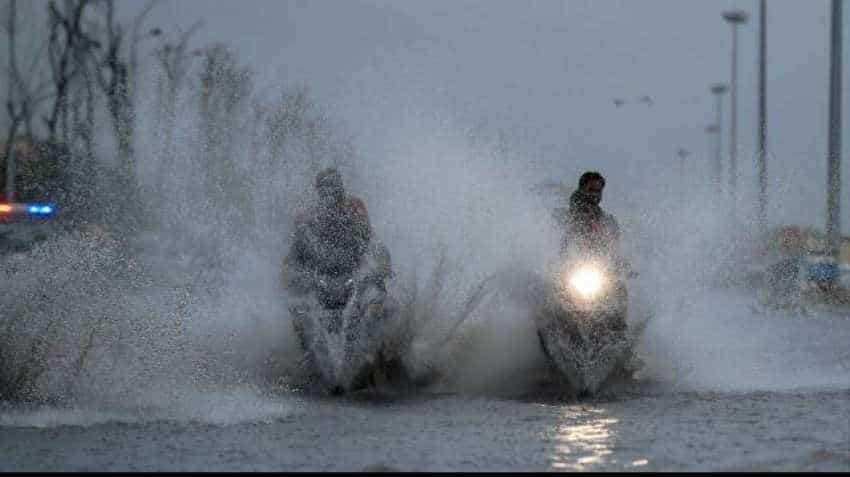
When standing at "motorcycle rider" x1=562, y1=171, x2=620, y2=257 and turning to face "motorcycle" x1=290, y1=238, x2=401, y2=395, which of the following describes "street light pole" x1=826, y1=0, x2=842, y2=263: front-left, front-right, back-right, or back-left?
back-right

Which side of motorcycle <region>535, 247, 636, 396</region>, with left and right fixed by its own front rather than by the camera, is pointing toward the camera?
front

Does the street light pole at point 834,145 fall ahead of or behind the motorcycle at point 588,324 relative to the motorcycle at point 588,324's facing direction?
behind

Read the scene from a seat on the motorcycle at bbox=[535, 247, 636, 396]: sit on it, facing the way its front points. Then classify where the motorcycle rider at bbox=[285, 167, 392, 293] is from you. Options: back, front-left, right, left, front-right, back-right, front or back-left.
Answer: right

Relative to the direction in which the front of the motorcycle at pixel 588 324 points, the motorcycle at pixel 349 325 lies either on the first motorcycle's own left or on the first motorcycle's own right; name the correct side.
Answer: on the first motorcycle's own right

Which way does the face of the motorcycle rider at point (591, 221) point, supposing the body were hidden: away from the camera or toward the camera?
toward the camera
